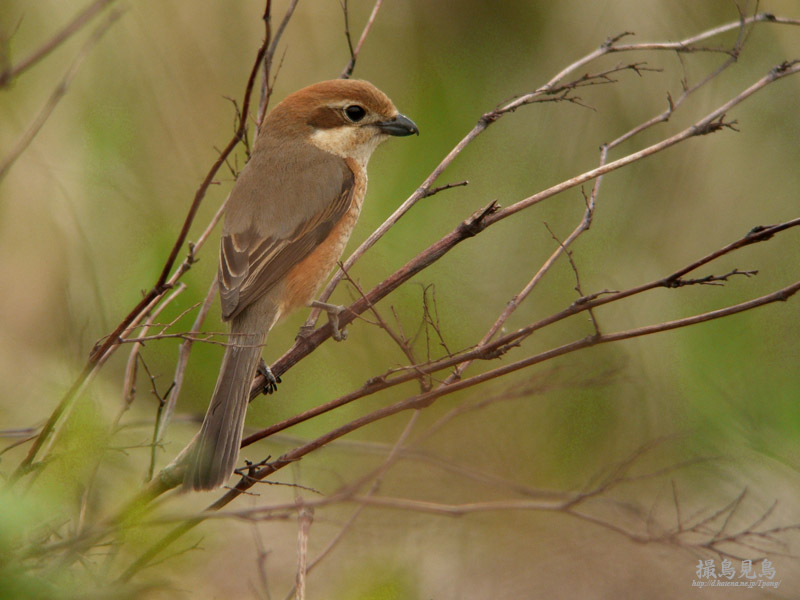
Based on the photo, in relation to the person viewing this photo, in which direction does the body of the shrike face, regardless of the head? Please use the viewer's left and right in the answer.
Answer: facing away from the viewer and to the right of the viewer

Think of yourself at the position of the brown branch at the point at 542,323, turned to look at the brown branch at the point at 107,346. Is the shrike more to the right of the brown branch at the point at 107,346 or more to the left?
right

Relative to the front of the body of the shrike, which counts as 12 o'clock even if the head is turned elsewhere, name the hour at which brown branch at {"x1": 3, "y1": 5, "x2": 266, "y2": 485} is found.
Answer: The brown branch is roughly at 7 o'clock from the shrike.

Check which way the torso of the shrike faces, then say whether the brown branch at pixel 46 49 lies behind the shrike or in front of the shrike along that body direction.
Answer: behind

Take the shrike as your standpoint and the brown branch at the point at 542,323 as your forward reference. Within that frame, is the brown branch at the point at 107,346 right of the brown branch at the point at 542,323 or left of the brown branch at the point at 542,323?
right
